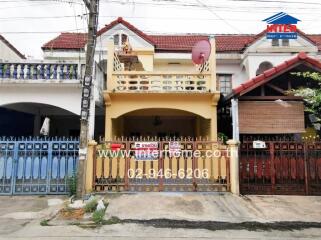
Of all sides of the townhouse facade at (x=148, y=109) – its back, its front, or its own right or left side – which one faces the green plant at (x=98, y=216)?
front

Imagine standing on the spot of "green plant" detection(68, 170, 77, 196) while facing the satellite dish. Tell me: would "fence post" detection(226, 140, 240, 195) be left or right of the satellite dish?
right

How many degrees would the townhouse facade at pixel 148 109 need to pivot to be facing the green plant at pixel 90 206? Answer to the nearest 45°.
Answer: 0° — it already faces it

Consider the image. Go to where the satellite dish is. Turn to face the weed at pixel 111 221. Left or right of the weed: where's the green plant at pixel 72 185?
right

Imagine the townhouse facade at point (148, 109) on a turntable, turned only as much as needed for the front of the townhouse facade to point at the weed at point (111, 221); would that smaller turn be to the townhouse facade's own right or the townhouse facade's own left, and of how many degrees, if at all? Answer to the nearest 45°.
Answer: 0° — it already faces it

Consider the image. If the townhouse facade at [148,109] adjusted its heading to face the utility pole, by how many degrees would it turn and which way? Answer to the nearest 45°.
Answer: approximately 45° to its right

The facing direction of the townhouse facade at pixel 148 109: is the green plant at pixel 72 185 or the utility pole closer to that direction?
the utility pole

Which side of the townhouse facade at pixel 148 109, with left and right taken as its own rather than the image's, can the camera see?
front
